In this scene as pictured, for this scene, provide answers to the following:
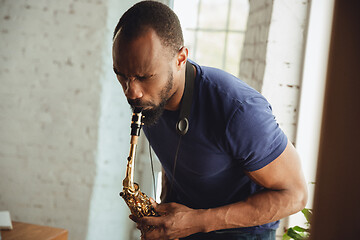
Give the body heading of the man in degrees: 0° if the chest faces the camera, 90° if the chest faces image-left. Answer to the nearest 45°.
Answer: approximately 45°
